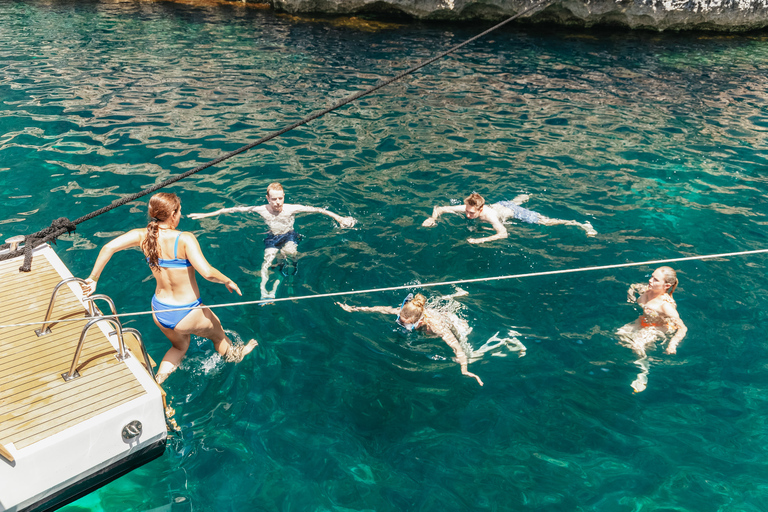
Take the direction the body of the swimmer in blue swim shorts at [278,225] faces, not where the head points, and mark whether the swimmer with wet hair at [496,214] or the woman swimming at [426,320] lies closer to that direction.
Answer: the woman swimming

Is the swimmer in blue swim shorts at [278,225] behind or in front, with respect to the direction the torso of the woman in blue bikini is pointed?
in front

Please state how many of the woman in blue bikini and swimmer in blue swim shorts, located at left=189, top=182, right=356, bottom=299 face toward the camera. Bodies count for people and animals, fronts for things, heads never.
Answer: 1

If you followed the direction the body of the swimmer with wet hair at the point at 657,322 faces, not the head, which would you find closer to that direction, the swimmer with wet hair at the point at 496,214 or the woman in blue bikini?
the woman in blue bikini

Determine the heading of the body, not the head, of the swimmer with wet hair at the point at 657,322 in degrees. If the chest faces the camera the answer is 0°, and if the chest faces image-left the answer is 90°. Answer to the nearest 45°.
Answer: approximately 45°

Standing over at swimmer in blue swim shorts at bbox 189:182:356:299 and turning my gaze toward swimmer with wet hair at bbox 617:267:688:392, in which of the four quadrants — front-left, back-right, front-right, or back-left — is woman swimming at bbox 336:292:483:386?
front-right

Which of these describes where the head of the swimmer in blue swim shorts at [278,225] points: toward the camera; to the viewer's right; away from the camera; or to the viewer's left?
toward the camera

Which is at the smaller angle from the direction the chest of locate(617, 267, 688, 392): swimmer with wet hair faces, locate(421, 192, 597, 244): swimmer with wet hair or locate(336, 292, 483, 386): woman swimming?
the woman swimming

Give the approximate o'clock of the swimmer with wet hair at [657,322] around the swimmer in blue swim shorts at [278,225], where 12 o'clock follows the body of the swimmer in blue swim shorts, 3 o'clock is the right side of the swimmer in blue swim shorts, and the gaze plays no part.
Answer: The swimmer with wet hair is roughly at 10 o'clock from the swimmer in blue swim shorts.

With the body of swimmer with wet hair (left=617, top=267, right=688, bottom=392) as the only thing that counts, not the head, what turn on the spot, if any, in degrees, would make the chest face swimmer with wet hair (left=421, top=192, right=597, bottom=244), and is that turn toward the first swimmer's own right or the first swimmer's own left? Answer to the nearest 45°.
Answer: approximately 90° to the first swimmer's own right

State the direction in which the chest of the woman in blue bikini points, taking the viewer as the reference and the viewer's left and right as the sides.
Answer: facing away from the viewer and to the right of the viewer

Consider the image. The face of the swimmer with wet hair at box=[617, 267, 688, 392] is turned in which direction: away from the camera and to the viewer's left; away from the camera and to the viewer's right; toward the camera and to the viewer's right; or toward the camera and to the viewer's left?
toward the camera and to the viewer's left

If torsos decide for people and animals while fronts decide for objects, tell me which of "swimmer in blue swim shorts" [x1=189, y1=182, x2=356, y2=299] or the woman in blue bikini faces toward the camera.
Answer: the swimmer in blue swim shorts

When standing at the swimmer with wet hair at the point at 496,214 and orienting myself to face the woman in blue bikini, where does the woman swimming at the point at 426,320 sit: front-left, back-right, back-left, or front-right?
front-left

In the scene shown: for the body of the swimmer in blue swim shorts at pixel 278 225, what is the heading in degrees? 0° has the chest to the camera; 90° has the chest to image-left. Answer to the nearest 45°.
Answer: approximately 0°
